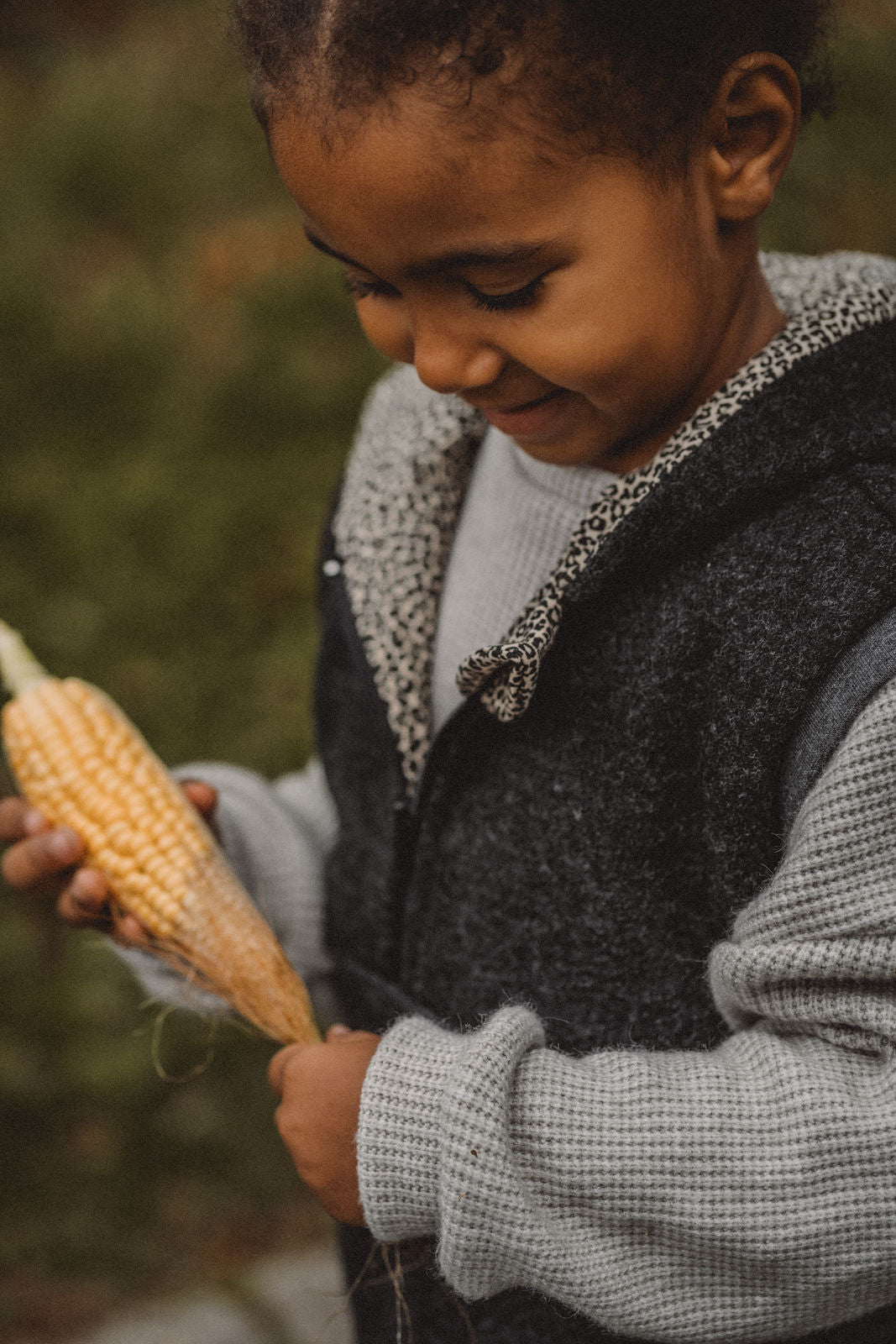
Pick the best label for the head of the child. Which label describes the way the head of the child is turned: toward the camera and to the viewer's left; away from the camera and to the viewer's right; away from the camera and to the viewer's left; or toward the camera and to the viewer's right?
toward the camera and to the viewer's left

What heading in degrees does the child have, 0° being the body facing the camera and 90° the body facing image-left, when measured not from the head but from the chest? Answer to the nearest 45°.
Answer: approximately 45°
